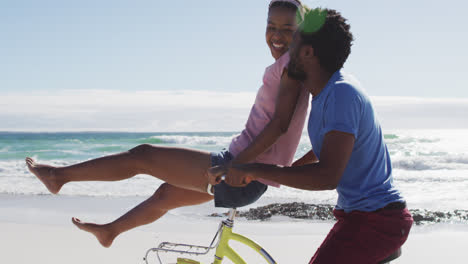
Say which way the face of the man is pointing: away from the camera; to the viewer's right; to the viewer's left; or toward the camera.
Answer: to the viewer's left

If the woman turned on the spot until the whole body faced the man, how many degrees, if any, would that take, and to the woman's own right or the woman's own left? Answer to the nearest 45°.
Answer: approximately 135° to the woman's own left

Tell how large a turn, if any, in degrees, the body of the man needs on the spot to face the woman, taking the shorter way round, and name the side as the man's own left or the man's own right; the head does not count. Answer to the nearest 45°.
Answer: approximately 45° to the man's own right

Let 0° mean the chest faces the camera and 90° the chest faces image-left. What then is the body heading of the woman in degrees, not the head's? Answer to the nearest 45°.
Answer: approximately 90°

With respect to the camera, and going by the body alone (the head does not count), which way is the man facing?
to the viewer's left
